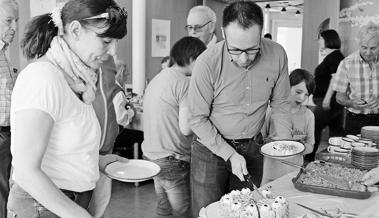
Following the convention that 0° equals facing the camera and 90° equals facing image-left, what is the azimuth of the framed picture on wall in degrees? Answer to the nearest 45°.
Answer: approximately 0°

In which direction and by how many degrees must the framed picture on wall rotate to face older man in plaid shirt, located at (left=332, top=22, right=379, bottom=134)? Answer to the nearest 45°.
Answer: approximately 45° to its left

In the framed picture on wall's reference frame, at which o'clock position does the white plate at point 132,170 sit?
The white plate is roughly at 12 o'clock from the framed picture on wall.

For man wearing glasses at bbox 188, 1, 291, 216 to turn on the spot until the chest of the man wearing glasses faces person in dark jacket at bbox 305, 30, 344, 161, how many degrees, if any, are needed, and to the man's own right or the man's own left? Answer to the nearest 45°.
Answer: approximately 180°
